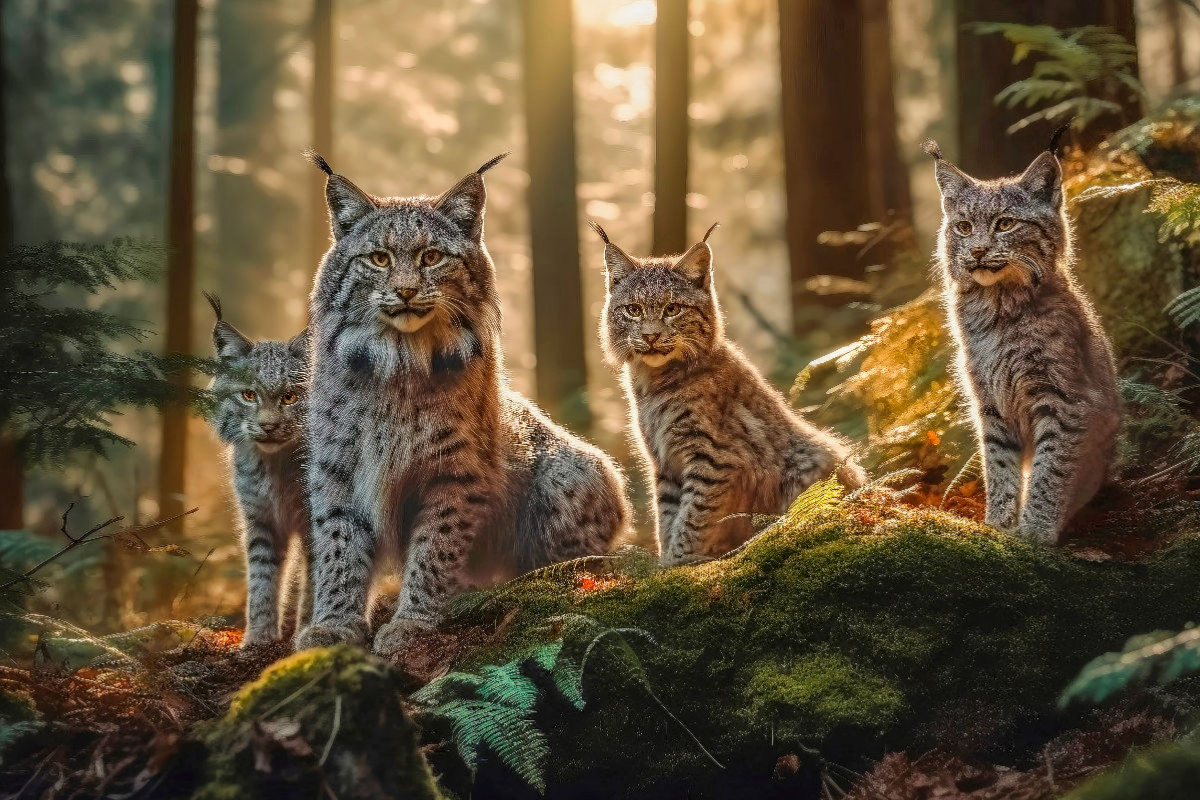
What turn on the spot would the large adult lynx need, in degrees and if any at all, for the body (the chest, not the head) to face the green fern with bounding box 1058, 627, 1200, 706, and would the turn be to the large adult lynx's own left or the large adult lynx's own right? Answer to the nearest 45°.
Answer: approximately 90° to the large adult lynx's own left

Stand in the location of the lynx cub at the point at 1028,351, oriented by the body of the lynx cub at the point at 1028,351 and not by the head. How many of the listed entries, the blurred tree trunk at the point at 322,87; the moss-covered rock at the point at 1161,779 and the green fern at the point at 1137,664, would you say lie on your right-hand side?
1

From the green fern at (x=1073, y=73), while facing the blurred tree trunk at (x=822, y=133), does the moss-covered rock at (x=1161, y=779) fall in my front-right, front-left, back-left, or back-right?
back-left

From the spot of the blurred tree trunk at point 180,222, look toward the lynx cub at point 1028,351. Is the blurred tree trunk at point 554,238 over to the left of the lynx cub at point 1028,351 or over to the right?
left

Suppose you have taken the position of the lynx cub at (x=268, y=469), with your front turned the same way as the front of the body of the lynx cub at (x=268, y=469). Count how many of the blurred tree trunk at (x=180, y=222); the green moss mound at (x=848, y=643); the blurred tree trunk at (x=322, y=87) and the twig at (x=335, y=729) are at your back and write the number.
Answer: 2

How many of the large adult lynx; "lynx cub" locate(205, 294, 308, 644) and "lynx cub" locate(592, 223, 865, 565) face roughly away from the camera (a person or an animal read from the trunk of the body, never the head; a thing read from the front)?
0

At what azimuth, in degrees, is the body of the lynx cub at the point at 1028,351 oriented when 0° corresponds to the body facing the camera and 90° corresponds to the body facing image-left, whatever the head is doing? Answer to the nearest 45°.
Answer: approximately 45°

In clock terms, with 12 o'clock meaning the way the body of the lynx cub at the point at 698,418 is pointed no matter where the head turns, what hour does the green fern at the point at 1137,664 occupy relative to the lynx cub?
The green fern is roughly at 10 o'clock from the lynx cub.

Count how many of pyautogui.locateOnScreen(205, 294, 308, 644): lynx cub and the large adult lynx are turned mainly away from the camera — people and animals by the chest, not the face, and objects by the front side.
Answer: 0

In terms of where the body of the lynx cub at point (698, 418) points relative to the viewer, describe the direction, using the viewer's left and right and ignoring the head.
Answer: facing the viewer and to the left of the viewer

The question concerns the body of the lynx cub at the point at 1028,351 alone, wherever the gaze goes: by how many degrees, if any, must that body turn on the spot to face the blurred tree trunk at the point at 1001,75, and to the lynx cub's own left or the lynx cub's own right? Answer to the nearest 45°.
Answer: approximately 135° to the lynx cub's own right

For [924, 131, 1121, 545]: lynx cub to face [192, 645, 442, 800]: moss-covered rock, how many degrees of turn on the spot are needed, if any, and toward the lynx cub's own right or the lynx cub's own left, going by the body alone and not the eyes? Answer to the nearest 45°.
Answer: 0° — it already faces it

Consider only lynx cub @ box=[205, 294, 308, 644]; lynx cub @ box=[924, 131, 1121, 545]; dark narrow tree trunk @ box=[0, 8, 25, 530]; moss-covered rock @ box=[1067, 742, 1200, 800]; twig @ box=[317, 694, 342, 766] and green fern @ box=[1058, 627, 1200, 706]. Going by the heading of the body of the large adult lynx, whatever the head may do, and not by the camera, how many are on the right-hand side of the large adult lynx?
2

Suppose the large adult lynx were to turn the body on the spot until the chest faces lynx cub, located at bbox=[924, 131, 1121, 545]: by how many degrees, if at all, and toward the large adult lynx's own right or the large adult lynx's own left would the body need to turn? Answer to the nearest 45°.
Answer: approximately 135° to the large adult lynx's own left

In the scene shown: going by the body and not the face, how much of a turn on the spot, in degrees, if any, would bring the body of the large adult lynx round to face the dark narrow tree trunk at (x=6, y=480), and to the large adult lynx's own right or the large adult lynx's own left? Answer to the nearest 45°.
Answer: approximately 90° to the large adult lynx's own right

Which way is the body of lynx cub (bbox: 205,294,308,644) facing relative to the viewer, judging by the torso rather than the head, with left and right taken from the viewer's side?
facing the viewer

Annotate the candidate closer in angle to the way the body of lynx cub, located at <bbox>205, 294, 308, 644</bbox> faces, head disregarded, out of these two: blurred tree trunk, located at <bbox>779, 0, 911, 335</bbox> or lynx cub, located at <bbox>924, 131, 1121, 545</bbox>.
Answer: the lynx cub
